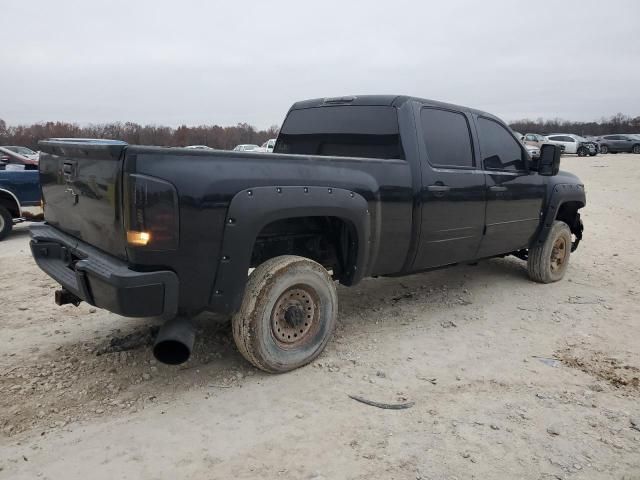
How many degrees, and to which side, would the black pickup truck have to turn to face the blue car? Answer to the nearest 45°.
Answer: approximately 90° to its left

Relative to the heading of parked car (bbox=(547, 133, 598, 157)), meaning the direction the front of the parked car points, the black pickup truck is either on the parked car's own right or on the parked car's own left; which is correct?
on the parked car's own right

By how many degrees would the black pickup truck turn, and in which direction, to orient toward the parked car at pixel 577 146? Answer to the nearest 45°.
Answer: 0° — it already faces it

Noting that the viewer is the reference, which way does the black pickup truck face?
facing away from the viewer and to the right of the viewer

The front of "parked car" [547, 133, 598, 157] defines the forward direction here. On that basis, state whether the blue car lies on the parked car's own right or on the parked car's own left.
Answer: on the parked car's own right
